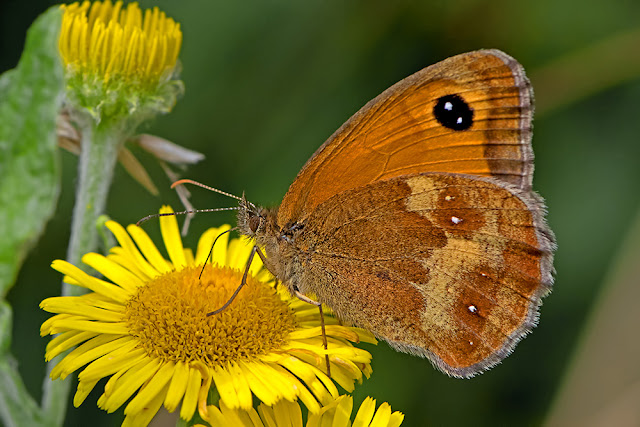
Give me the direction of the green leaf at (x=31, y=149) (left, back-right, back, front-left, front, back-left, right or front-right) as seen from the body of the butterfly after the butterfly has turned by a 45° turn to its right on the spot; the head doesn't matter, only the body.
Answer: left

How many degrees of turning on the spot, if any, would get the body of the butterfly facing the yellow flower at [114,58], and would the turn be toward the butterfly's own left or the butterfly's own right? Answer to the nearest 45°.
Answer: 0° — it already faces it

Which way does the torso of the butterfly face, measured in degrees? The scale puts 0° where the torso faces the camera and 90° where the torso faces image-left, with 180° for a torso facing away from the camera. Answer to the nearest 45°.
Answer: approximately 90°
